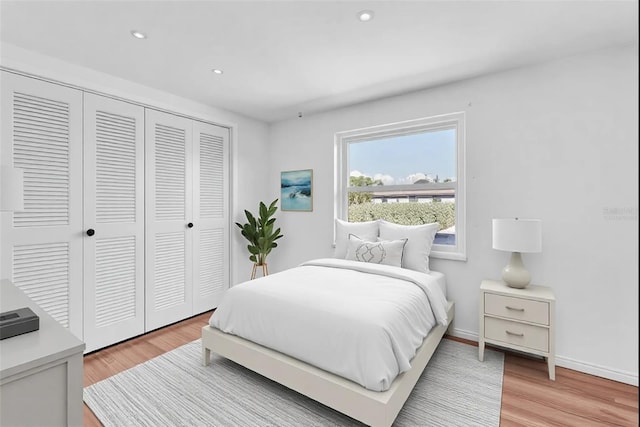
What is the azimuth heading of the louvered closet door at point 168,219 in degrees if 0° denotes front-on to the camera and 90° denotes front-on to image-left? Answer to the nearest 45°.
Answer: approximately 315°

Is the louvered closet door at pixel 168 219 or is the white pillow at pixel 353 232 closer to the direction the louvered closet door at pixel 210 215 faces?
the white pillow

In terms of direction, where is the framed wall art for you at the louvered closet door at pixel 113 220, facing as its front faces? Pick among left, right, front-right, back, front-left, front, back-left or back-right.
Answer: front-left

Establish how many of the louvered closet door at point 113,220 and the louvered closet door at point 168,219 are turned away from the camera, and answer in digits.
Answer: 0

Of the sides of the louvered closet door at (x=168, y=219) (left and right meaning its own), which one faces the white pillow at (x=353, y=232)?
front

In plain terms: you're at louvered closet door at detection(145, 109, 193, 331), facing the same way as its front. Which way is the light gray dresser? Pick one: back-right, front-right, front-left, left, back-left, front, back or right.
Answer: front-right

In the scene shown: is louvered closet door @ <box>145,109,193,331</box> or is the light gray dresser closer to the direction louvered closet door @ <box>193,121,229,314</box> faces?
the light gray dresser

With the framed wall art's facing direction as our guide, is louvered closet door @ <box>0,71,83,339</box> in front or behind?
in front

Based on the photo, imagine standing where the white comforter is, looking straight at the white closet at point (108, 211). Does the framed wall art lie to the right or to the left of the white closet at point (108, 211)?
right

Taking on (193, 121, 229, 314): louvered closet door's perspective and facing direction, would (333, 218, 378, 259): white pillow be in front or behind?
in front

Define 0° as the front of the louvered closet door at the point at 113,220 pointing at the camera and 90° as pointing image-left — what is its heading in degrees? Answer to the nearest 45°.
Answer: approximately 315°
